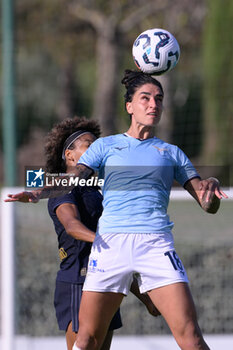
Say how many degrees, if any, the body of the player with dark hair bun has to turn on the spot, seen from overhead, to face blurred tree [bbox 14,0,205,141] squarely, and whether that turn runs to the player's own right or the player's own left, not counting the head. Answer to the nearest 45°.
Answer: approximately 180°

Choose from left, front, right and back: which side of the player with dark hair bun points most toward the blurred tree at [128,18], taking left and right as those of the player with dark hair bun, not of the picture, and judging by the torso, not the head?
back

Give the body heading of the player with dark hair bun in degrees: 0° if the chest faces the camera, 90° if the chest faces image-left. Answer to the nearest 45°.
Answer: approximately 0°

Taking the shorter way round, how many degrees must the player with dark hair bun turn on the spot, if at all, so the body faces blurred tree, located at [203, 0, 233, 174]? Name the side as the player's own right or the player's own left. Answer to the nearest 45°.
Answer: approximately 180°
